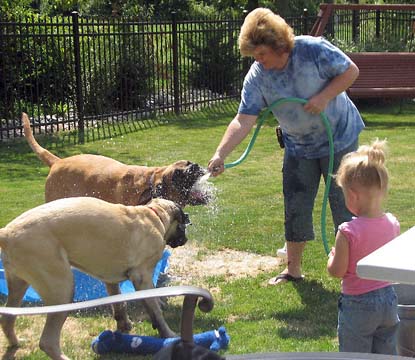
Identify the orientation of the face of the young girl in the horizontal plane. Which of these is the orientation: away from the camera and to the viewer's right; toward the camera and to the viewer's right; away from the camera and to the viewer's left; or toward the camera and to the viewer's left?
away from the camera and to the viewer's left

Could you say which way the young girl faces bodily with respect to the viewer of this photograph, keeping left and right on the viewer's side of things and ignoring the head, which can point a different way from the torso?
facing away from the viewer and to the left of the viewer

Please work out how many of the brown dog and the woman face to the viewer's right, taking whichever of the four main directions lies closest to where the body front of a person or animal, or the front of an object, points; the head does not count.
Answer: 1

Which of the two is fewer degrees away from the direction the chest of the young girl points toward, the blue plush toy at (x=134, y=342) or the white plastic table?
the blue plush toy

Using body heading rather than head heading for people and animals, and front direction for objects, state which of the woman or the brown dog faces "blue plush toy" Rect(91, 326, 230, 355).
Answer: the woman

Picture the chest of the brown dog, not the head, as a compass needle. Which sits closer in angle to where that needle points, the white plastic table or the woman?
the woman

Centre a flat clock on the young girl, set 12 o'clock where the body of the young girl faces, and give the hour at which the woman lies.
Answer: The woman is roughly at 1 o'clock from the young girl.

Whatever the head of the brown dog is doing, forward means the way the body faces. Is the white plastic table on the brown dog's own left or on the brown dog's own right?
on the brown dog's own right

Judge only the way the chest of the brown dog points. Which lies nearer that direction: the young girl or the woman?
the woman

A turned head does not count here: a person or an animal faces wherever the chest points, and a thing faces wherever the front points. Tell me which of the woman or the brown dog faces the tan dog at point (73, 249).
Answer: the woman

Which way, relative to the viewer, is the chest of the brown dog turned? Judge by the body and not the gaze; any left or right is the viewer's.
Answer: facing to the right of the viewer

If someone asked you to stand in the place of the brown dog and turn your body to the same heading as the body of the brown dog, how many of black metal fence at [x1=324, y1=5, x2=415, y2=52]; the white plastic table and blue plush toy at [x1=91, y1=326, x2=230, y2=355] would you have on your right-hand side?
2
